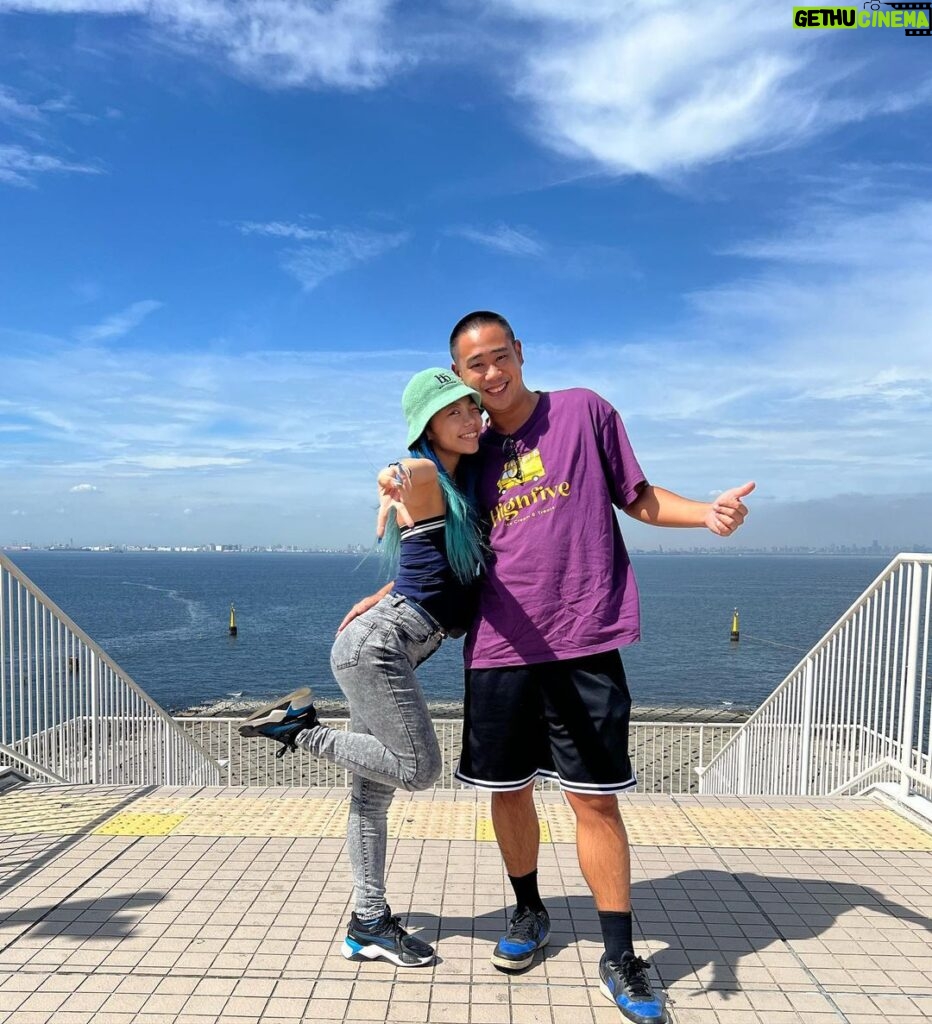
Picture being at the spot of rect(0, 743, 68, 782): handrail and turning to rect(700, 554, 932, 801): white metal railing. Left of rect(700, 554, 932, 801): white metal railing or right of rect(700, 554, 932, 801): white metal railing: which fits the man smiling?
right

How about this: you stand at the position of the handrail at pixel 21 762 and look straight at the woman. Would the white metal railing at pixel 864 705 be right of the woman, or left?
left

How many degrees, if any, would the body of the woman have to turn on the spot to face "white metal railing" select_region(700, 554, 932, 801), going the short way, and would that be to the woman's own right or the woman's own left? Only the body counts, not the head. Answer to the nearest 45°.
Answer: approximately 45° to the woman's own left

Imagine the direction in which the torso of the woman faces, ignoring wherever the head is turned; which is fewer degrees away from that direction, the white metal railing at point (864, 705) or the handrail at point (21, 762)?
the white metal railing

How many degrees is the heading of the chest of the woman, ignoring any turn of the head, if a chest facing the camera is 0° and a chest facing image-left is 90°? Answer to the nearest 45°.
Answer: approximately 270°
